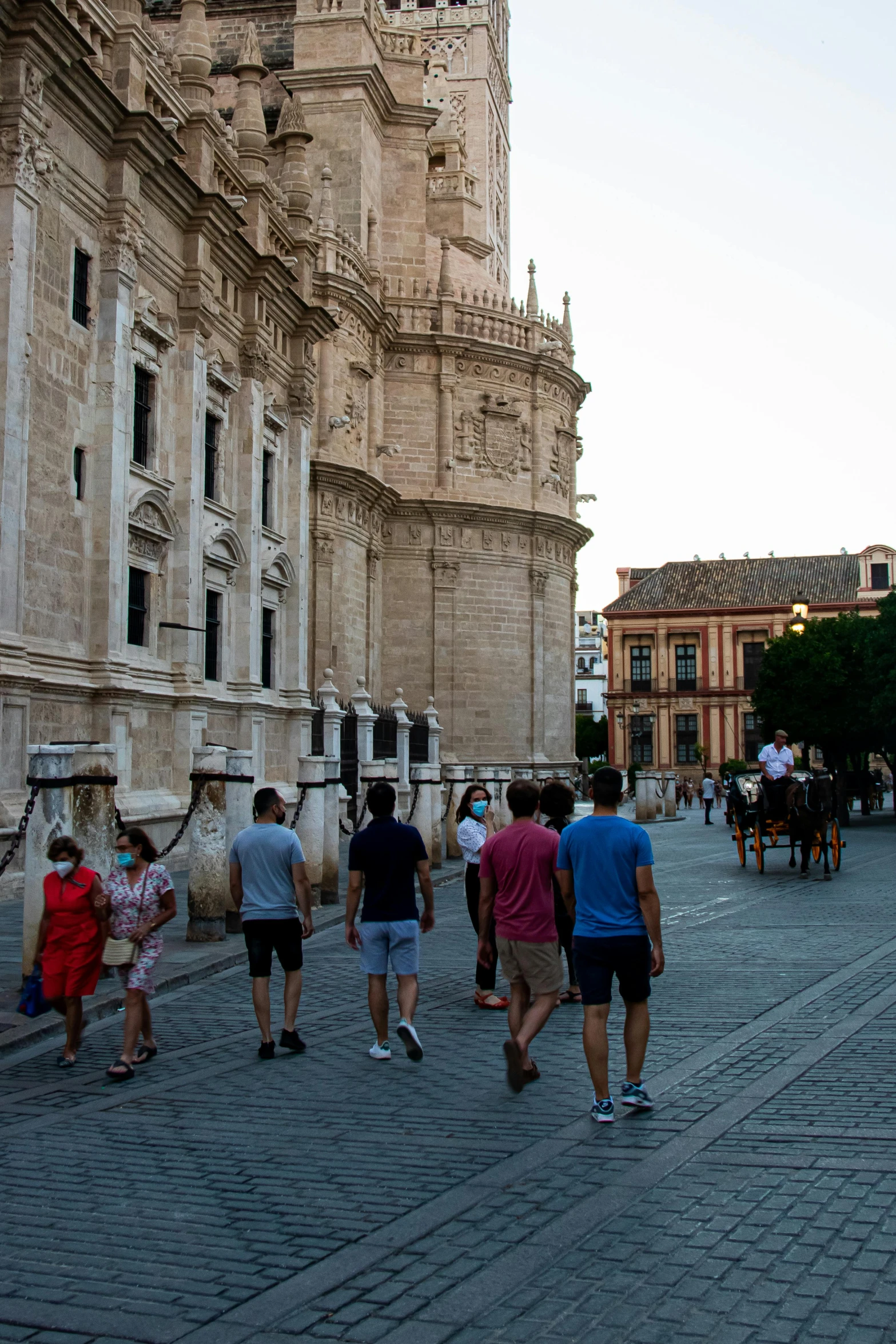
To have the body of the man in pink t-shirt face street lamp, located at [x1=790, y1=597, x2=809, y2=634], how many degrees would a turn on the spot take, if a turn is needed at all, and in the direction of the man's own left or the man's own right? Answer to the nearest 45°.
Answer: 0° — they already face it

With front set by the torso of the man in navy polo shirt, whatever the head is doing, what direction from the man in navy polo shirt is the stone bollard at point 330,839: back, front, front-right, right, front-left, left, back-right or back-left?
front

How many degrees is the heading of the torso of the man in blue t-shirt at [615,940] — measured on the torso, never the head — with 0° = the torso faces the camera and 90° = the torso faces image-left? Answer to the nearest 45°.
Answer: approximately 180°

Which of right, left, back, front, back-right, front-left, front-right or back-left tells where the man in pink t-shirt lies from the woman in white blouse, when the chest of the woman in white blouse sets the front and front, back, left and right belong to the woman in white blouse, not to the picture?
front-right

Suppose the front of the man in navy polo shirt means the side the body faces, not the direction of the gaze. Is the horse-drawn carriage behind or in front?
in front

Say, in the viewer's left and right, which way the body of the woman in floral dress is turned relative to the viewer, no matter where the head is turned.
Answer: facing the viewer and to the left of the viewer

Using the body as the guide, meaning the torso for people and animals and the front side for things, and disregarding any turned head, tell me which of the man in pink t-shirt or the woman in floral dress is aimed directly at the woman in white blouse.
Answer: the man in pink t-shirt

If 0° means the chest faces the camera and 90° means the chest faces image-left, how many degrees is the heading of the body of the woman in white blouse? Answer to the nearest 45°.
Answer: approximately 315°

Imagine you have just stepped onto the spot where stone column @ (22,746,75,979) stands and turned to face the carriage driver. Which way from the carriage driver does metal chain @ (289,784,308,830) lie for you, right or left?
left

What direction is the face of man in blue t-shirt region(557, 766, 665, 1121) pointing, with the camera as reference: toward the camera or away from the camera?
away from the camera

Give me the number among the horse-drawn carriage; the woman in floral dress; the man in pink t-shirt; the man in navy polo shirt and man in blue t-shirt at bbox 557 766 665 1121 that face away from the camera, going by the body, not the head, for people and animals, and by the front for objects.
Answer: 3

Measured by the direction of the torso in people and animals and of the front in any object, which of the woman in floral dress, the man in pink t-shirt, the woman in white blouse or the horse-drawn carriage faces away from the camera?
the man in pink t-shirt

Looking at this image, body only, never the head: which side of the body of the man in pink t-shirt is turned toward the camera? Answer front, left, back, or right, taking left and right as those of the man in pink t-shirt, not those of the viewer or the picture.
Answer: back

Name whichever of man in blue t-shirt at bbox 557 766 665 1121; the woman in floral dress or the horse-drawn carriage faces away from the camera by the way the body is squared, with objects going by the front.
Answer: the man in blue t-shirt

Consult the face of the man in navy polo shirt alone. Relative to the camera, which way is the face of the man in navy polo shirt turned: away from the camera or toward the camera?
away from the camera

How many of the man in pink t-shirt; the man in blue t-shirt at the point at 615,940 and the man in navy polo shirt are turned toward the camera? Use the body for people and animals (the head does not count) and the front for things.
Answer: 0
